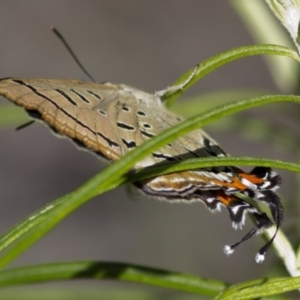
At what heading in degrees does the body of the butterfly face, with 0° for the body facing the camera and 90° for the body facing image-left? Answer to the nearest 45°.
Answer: approximately 90°
